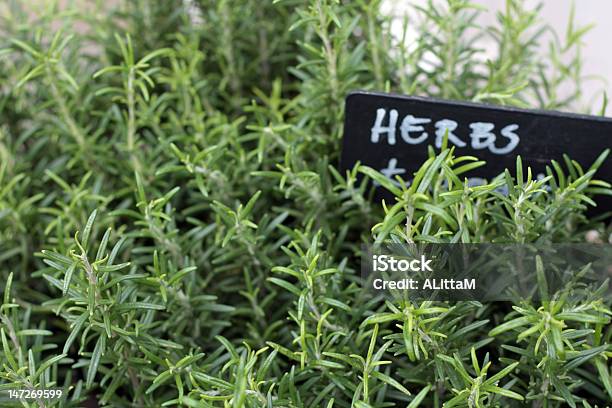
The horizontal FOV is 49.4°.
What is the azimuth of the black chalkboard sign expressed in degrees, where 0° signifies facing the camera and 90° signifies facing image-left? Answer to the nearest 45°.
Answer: approximately 0°
